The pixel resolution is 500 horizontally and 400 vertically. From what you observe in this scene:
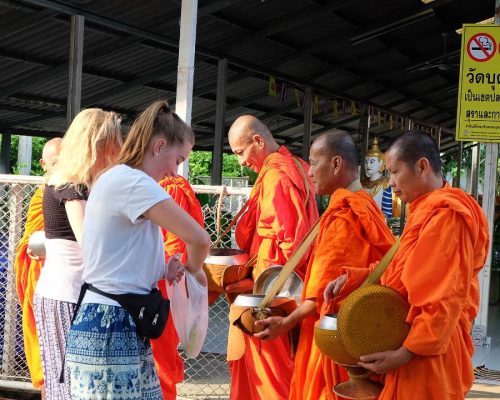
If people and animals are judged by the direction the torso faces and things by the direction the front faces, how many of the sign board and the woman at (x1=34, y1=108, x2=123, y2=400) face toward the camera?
1

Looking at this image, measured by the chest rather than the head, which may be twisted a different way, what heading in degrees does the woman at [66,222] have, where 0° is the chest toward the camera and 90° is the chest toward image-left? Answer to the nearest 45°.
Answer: approximately 225°

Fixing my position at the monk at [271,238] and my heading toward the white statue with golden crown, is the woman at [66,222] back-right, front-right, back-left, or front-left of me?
back-left

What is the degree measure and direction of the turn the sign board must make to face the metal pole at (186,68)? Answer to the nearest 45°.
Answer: approximately 45° to its right

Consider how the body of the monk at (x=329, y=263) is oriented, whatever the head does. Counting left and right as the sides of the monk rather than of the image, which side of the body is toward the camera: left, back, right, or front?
left

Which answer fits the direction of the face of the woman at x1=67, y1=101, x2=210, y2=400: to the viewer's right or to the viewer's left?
to the viewer's right

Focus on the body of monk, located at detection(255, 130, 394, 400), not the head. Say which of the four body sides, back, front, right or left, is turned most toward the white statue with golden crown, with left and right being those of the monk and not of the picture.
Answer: right

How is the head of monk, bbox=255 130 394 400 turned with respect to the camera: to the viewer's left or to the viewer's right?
to the viewer's left

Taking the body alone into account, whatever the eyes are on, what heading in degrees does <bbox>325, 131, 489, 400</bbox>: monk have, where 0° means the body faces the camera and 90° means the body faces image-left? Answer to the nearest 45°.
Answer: approximately 90°

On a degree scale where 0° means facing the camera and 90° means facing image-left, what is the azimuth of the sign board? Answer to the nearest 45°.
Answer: approximately 0°
